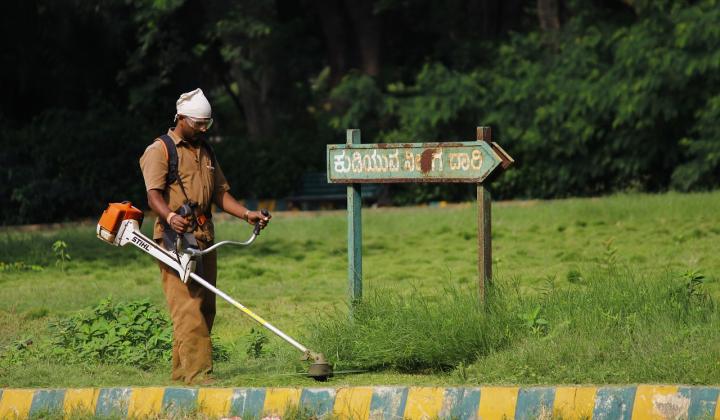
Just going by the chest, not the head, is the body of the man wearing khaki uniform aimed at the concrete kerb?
yes

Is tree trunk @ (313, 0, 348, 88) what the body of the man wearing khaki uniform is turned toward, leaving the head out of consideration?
no

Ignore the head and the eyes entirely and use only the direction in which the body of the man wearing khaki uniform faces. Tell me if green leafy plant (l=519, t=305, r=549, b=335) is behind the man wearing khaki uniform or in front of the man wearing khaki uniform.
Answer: in front

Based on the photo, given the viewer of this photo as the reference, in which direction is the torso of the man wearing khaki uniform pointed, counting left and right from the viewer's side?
facing the viewer and to the right of the viewer

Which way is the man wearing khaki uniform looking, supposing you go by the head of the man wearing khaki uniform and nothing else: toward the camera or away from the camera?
toward the camera

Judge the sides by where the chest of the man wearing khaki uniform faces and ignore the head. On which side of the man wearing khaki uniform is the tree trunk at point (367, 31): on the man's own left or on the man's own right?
on the man's own left

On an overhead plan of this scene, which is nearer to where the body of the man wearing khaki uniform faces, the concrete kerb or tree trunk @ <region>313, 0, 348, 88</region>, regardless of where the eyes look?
the concrete kerb

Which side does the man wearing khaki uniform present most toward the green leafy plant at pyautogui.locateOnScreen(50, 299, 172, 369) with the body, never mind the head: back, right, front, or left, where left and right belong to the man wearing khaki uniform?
back

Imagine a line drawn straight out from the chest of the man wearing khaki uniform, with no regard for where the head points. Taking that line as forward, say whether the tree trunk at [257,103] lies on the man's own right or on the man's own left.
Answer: on the man's own left

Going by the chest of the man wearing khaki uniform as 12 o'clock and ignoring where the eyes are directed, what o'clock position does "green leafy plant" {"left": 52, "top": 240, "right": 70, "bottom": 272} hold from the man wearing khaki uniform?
The green leafy plant is roughly at 7 o'clock from the man wearing khaki uniform.

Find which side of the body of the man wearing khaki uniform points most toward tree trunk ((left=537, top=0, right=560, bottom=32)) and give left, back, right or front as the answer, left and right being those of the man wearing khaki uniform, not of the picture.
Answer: left
